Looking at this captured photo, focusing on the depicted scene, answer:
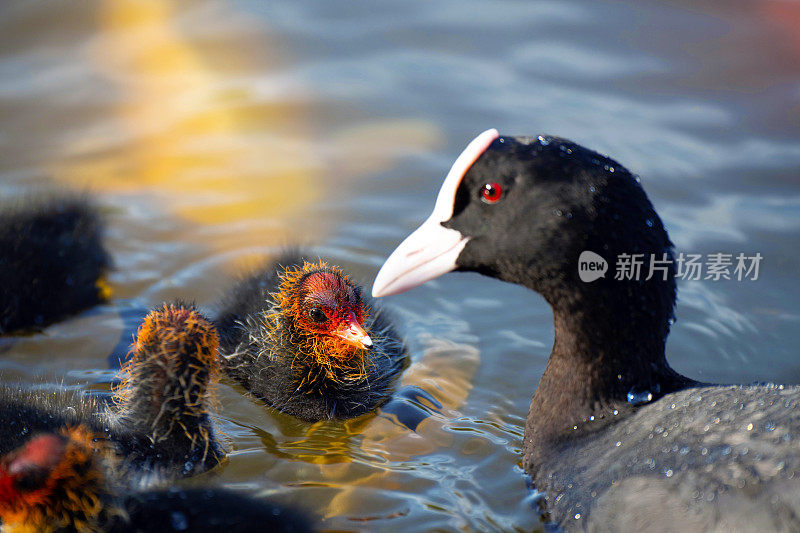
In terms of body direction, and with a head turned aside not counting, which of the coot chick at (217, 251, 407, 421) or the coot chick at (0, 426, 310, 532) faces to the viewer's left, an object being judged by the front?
the coot chick at (0, 426, 310, 532)

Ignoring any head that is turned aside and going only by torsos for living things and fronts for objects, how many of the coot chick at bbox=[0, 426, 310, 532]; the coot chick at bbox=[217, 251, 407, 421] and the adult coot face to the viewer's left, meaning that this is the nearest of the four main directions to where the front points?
2

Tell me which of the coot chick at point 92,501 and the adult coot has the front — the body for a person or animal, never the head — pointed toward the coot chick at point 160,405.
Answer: the adult coot

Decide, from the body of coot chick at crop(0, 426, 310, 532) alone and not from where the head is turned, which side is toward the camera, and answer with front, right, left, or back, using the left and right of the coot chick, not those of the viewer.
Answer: left

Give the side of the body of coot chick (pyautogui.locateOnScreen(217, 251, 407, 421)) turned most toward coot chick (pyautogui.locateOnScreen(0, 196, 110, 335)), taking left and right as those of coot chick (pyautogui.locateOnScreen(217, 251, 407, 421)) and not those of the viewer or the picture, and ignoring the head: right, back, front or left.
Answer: back

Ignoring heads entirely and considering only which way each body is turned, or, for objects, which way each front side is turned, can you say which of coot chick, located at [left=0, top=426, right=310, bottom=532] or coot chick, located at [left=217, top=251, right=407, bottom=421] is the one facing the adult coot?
coot chick, located at [left=217, top=251, right=407, bottom=421]

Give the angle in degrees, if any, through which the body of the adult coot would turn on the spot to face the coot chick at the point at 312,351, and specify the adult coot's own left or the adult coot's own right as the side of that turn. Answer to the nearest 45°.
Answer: approximately 45° to the adult coot's own right

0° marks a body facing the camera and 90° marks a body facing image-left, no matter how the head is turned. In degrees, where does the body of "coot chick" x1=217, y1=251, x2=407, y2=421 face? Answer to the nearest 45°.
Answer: approximately 315°

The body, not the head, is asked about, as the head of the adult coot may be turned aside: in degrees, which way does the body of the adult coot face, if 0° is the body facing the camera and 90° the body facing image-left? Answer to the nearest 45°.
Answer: approximately 90°

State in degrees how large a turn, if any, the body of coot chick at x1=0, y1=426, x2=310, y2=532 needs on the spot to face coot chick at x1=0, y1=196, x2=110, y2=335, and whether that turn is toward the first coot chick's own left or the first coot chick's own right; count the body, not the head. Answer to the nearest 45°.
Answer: approximately 90° to the first coot chick's own right

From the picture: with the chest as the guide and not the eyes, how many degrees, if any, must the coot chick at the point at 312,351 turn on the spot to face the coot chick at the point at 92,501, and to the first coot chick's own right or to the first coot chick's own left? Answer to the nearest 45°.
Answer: approximately 90° to the first coot chick's own right

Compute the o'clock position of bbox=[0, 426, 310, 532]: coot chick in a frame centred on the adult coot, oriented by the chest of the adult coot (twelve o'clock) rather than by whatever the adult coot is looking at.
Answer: The coot chick is roughly at 11 o'clock from the adult coot.
